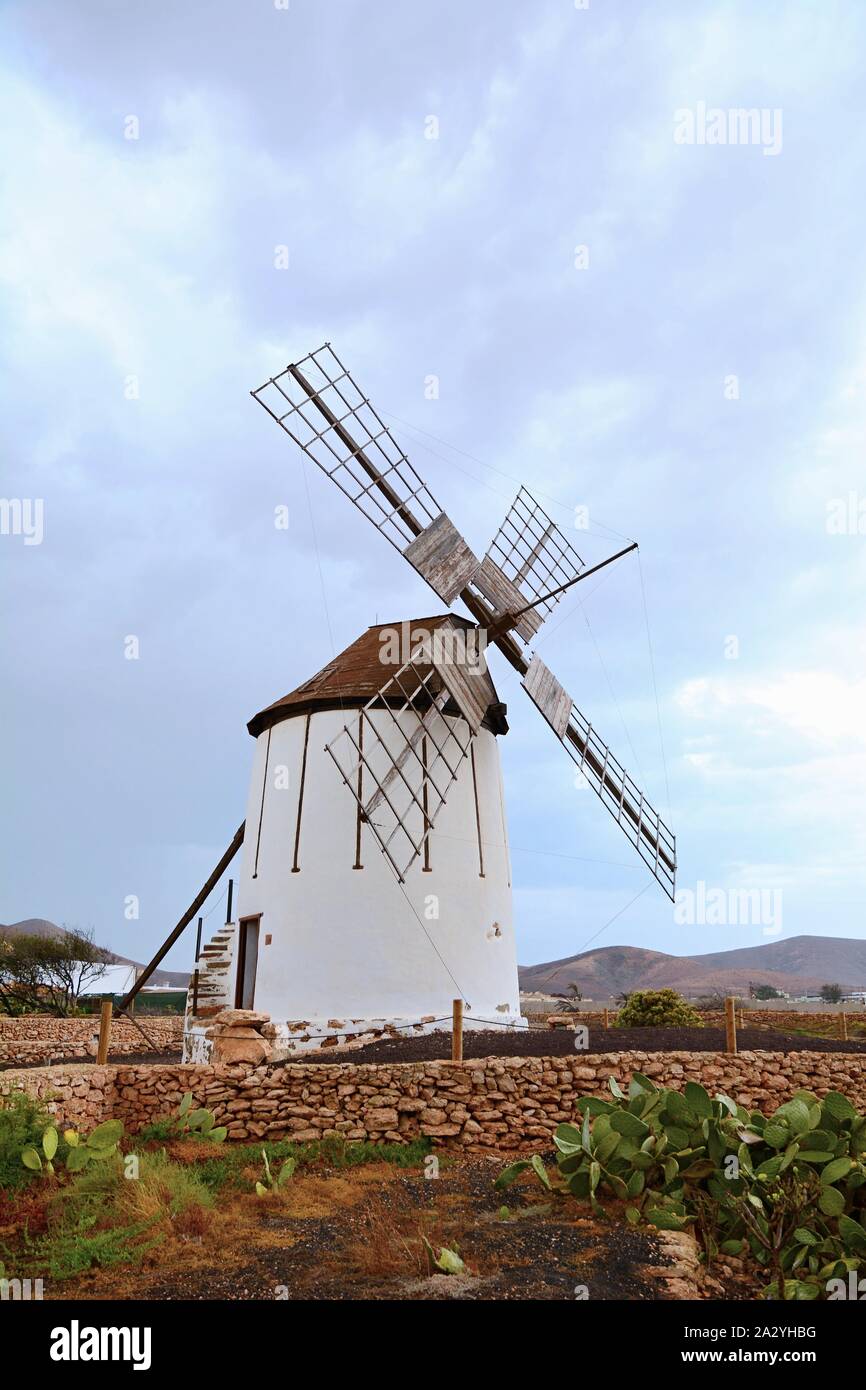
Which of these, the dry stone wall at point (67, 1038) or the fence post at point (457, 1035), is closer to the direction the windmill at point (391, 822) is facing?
the fence post

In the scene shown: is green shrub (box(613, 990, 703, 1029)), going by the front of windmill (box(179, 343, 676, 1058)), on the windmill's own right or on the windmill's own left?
on the windmill's own left

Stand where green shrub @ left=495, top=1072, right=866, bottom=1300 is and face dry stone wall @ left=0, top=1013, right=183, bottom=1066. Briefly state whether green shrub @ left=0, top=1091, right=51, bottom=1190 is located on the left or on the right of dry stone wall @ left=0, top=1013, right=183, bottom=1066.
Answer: left

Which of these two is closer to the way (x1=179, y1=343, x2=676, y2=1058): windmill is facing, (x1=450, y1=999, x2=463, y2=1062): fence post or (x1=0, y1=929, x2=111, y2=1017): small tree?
the fence post

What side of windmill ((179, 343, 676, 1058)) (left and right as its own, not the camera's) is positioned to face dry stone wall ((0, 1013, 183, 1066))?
back

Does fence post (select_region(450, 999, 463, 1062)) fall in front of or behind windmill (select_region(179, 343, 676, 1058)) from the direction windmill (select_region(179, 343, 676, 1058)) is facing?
in front

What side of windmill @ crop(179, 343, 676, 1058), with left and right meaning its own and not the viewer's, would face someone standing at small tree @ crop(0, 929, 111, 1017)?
back

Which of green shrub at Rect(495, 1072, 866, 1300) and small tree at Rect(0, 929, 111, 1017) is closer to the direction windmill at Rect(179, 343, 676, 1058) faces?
the green shrub

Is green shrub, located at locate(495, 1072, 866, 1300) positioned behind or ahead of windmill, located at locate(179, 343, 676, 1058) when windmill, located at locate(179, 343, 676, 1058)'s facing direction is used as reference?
ahead
